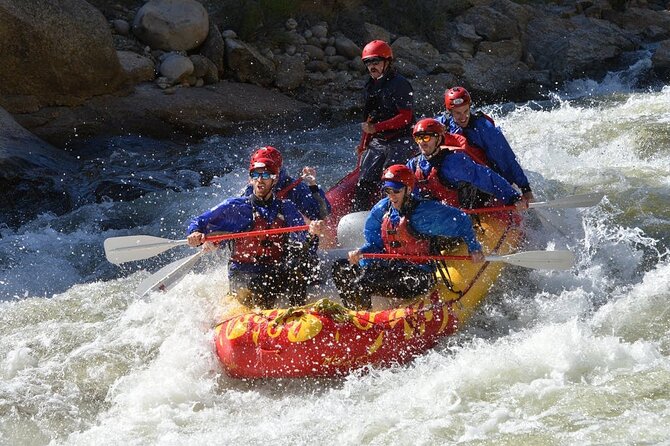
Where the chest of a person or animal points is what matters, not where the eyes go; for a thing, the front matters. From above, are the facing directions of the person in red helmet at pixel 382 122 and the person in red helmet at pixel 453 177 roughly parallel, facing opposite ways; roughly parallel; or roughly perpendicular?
roughly parallel

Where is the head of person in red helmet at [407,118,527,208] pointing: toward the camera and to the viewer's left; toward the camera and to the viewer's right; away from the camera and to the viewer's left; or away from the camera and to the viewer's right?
toward the camera and to the viewer's left

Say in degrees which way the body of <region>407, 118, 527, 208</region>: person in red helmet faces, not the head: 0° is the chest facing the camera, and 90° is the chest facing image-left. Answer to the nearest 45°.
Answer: approximately 45°

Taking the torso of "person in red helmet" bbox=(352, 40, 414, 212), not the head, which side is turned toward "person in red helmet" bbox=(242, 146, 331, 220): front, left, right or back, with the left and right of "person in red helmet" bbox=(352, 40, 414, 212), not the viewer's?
front

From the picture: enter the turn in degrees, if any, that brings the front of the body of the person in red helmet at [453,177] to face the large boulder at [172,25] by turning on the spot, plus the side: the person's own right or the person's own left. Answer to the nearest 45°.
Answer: approximately 90° to the person's own right

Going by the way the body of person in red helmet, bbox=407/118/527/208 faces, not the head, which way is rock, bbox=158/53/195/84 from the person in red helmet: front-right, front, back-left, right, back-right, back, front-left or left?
right

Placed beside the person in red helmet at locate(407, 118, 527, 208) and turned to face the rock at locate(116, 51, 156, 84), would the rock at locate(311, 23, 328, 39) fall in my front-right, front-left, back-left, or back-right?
front-right

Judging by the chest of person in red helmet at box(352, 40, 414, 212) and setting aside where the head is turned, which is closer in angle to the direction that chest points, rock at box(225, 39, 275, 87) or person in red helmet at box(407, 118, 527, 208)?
the person in red helmet

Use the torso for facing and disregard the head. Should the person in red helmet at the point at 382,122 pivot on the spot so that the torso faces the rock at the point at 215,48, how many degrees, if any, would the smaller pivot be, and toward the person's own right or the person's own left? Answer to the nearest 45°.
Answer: approximately 90° to the person's own right

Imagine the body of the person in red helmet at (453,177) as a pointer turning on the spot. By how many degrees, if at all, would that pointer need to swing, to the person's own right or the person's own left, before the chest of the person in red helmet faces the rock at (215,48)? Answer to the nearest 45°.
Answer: approximately 90° to the person's own right

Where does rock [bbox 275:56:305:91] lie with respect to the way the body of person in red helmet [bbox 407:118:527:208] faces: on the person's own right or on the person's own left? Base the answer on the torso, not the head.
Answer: on the person's own right

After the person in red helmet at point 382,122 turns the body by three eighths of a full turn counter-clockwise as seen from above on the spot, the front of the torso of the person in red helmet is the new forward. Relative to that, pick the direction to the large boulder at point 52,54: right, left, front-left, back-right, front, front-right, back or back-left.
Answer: back-left

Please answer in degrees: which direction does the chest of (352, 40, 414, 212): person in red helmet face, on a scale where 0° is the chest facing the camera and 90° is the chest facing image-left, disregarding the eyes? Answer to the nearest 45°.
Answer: approximately 45°

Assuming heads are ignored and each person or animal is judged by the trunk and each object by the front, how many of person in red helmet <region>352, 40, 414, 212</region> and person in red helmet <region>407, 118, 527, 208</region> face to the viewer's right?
0

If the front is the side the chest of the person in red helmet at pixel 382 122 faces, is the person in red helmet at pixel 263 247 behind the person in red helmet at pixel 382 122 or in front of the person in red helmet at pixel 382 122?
in front
